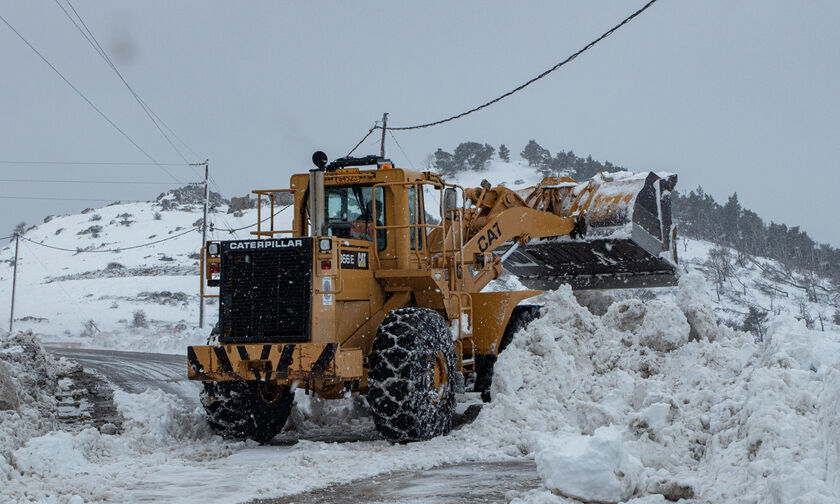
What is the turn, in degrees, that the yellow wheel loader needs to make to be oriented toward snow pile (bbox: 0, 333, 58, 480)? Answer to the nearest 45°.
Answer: approximately 135° to its left

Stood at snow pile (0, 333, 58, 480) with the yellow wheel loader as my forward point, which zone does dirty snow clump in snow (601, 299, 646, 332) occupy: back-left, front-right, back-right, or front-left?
front-right

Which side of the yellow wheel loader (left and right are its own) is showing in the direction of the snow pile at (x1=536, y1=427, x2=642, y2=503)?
right

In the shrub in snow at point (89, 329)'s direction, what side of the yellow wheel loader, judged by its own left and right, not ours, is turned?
left

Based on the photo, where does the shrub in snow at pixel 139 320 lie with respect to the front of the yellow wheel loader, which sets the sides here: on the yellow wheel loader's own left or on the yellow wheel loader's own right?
on the yellow wheel loader's own left

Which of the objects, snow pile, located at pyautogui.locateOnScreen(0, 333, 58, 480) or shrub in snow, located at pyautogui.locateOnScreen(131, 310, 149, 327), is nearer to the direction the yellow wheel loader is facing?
the shrub in snow

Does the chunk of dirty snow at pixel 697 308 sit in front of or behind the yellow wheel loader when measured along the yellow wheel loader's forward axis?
in front

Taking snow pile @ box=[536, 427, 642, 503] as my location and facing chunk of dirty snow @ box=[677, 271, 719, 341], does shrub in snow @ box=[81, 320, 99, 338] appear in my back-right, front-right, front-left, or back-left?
front-left

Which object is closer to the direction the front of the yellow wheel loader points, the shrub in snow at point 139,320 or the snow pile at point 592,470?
the shrub in snow

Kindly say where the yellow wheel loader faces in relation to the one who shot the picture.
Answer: facing away from the viewer and to the right of the viewer
